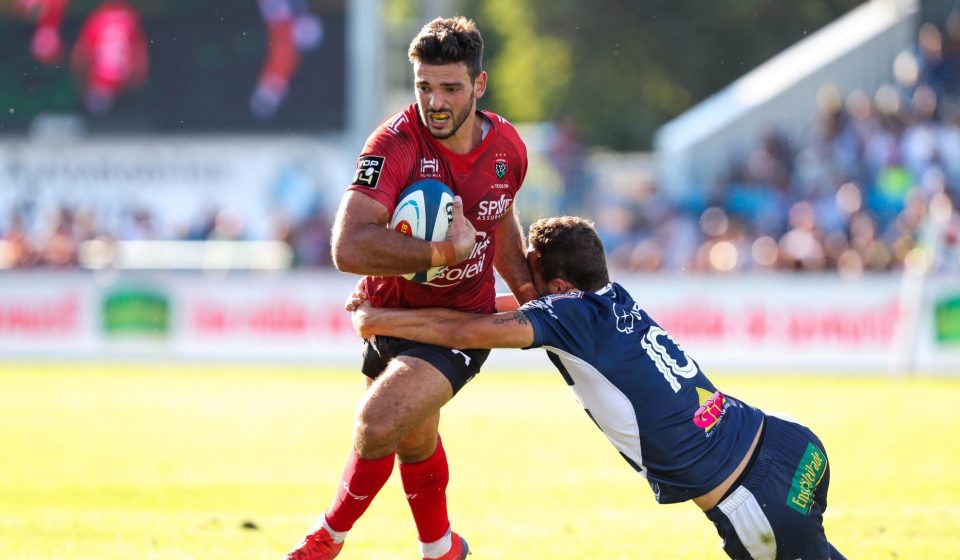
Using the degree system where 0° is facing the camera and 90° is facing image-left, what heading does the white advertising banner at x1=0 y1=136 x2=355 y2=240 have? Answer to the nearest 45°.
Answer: approximately 0°

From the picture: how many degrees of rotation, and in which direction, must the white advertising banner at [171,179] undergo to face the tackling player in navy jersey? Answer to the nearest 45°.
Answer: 0° — it already faces them

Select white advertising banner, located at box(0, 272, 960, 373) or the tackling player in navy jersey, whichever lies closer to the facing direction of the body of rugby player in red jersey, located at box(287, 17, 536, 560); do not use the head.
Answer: the tackling player in navy jersey

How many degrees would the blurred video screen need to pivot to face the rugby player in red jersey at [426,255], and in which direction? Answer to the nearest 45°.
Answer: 0° — it already faces them

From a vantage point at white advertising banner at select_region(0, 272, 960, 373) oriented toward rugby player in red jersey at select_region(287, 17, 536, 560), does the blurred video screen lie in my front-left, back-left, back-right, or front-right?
back-right

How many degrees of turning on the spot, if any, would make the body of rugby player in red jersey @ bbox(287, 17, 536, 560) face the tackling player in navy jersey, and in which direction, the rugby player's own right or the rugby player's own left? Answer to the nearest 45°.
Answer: approximately 45° to the rugby player's own left
